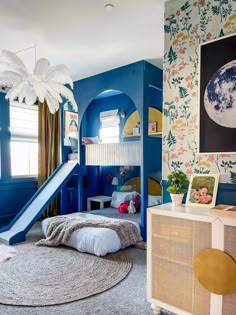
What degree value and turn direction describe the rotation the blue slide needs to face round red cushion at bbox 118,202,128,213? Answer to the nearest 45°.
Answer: approximately 135° to its left

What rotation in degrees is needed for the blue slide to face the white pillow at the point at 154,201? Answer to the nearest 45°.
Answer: approximately 135° to its left

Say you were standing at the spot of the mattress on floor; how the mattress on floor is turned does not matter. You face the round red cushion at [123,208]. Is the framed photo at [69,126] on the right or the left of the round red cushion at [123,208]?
left

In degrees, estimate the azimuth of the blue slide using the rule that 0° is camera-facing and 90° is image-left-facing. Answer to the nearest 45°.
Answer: approximately 45°

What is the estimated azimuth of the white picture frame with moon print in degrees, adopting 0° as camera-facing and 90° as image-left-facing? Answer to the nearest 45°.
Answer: approximately 45°

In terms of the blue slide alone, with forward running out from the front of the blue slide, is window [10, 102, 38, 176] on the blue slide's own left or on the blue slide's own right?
on the blue slide's own right

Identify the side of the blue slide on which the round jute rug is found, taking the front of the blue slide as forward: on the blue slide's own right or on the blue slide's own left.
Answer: on the blue slide's own left

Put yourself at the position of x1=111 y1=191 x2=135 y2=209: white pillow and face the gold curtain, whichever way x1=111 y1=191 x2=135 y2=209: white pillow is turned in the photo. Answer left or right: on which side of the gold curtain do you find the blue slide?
left

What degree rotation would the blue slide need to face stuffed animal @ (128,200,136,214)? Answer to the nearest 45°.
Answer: approximately 135° to its left

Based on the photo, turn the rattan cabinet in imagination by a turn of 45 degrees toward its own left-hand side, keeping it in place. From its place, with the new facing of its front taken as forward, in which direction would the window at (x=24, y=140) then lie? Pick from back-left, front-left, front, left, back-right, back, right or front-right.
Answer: back-right
